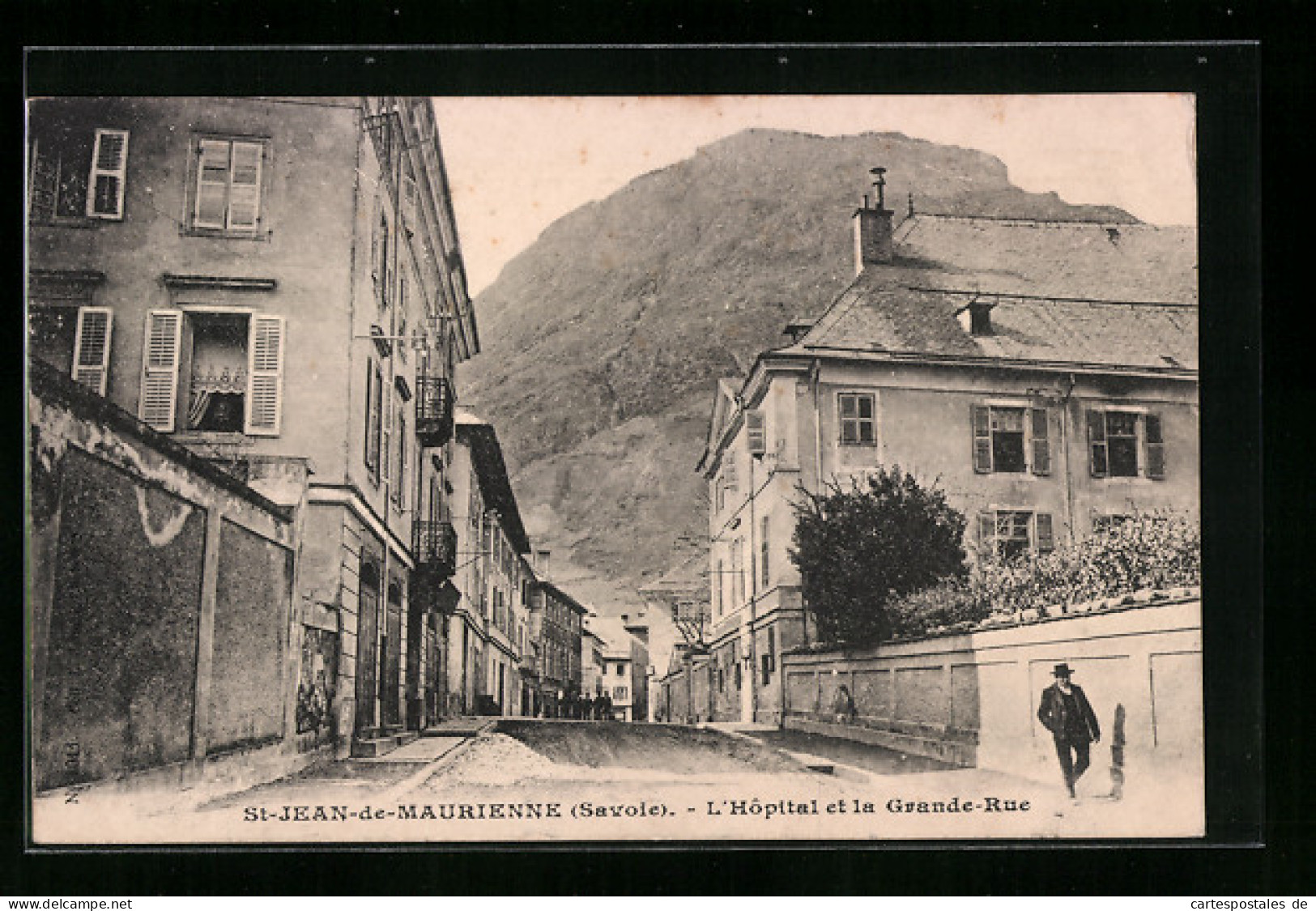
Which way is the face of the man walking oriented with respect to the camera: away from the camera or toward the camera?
toward the camera

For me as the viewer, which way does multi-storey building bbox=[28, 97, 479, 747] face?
facing to the right of the viewer

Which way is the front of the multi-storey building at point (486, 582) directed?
to the viewer's right

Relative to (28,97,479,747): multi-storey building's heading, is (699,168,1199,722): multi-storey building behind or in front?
in front

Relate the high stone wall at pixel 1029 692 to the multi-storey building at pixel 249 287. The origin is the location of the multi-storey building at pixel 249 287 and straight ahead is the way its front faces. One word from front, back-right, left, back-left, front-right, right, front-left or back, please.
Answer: front

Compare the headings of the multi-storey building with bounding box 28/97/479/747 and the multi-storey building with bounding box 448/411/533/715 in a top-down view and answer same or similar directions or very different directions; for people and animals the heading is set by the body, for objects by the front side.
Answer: same or similar directions
